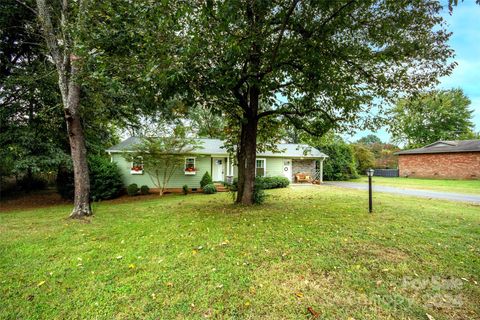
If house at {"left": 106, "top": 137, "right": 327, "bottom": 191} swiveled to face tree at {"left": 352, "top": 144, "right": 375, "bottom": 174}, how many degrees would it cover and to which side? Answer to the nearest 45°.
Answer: approximately 135° to its left

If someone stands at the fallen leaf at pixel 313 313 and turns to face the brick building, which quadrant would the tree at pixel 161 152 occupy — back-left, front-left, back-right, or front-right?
front-left

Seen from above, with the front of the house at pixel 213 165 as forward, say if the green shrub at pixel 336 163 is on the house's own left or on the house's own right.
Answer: on the house's own left

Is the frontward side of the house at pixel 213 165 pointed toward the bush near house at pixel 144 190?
no

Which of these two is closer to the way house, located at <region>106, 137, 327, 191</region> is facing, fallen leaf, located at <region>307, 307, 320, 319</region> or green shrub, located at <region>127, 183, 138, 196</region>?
the fallen leaf

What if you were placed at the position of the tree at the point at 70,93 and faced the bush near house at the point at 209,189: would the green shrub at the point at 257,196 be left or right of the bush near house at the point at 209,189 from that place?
right

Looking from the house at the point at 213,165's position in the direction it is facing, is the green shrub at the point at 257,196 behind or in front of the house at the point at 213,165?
in front

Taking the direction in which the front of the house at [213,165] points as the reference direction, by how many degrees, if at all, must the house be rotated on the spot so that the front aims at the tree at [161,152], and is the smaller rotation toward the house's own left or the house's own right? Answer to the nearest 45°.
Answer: approximately 45° to the house's own right

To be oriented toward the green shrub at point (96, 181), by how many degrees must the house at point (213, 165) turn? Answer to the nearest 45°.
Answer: approximately 45° to its right

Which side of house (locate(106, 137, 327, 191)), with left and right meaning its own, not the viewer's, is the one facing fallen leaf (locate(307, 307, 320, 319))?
front

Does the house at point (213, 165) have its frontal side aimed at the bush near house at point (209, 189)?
yes

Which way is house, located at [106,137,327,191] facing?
toward the camera

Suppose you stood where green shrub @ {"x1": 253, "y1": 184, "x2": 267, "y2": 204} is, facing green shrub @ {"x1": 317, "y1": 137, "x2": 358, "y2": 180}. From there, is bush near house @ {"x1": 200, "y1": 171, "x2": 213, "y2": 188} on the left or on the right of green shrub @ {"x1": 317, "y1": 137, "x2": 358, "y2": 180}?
left
